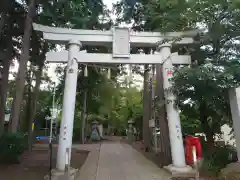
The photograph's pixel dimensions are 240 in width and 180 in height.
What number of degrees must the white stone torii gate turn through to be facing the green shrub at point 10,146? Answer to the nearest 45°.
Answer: approximately 90° to its right

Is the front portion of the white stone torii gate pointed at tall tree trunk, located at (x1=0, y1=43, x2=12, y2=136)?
no

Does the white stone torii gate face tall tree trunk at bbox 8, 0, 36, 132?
no

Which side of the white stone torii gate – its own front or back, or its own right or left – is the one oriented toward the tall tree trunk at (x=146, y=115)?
back

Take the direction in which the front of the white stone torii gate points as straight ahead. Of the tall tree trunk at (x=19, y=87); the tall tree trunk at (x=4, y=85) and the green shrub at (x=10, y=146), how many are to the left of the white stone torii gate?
0

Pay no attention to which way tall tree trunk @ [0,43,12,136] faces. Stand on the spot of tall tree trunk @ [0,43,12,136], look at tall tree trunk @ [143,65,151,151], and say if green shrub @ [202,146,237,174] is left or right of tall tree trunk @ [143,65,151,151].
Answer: right

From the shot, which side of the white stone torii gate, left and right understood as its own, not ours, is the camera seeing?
front
